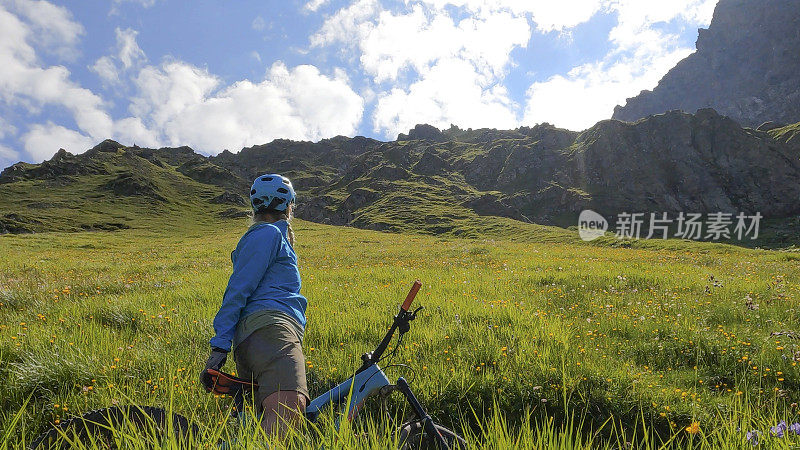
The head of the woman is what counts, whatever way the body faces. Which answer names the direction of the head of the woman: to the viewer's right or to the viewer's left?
to the viewer's right

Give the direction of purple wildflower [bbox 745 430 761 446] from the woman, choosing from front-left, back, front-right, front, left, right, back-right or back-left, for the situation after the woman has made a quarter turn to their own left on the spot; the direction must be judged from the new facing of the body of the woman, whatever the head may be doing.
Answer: back

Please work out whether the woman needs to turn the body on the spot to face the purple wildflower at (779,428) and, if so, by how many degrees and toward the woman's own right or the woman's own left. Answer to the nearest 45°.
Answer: approximately 90° to the woman's own right

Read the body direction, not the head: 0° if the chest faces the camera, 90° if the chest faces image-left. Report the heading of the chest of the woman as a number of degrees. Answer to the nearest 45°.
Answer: approximately 225°
